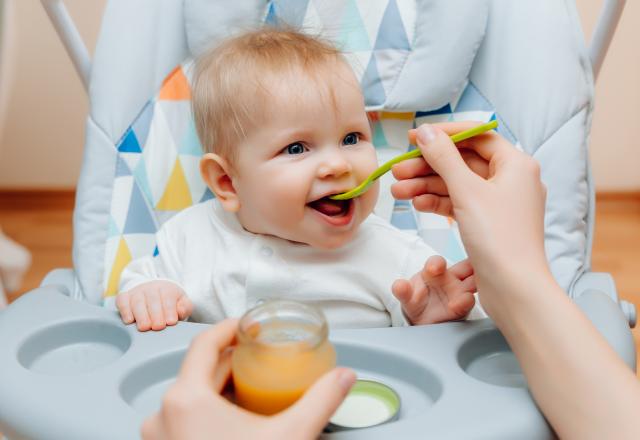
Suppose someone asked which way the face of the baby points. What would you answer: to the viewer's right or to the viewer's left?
to the viewer's right

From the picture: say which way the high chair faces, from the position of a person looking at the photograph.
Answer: facing the viewer
